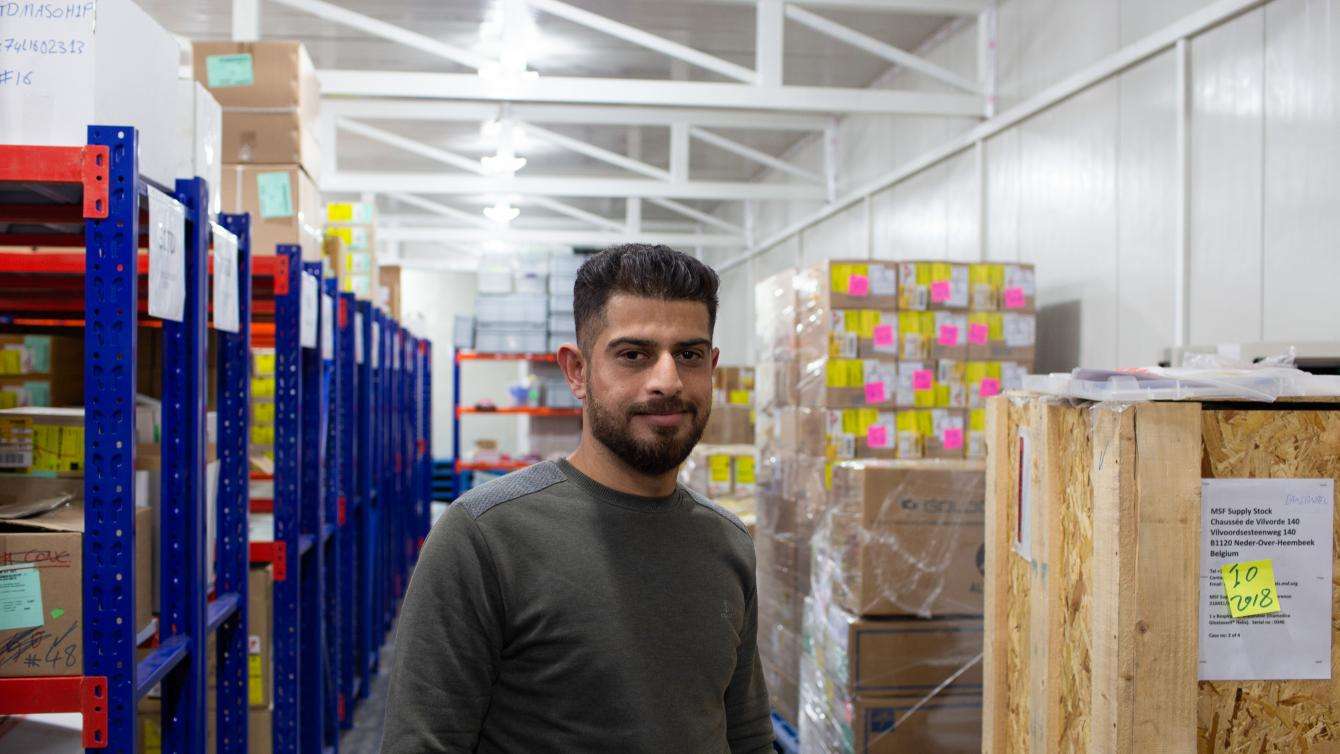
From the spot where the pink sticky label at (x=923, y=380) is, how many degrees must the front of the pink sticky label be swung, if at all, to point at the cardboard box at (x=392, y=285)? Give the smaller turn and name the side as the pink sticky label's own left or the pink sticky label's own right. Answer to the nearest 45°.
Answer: approximately 135° to the pink sticky label's own right

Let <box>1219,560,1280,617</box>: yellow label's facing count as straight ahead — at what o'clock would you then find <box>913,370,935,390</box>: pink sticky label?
The pink sticky label is roughly at 5 o'clock from the yellow label.

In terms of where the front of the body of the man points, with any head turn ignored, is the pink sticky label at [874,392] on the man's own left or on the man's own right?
on the man's own left

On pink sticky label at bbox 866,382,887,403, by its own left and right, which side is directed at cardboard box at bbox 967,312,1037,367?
left
